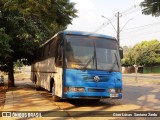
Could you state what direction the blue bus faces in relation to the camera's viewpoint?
facing the viewer and to the right of the viewer

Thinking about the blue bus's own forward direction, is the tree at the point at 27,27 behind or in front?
behind
